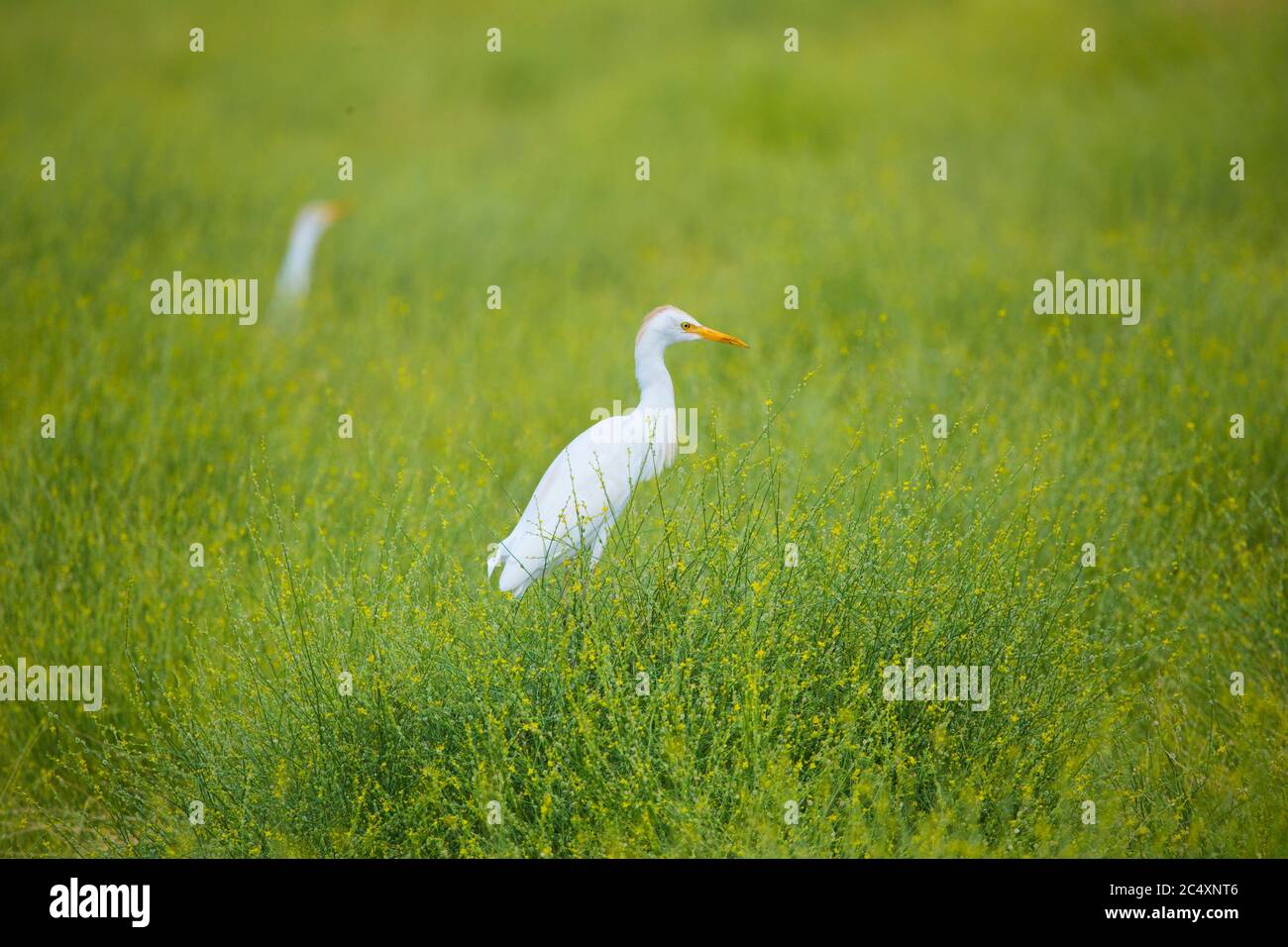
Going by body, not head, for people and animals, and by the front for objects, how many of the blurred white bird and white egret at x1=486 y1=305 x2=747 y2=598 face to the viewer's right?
2

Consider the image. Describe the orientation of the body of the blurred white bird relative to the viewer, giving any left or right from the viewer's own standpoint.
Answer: facing to the right of the viewer

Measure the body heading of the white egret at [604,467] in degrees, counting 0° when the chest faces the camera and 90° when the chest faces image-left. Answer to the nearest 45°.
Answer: approximately 270°

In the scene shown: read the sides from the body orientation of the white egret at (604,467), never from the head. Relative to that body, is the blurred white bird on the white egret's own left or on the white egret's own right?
on the white egret's own left

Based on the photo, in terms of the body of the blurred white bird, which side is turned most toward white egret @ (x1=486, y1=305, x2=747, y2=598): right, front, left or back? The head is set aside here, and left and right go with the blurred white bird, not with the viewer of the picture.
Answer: right
